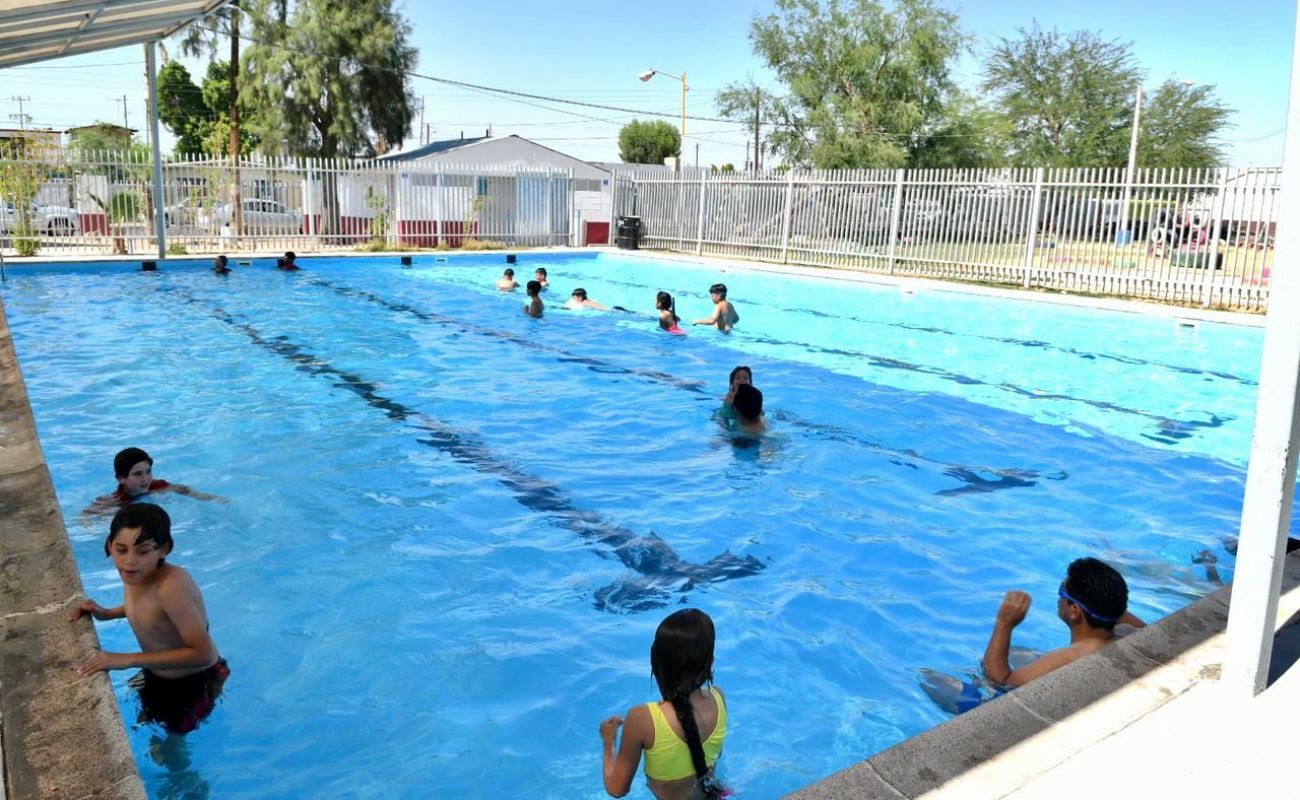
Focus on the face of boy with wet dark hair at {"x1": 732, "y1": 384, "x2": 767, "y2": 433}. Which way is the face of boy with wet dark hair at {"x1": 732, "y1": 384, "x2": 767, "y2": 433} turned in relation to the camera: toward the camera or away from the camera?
away from the camera

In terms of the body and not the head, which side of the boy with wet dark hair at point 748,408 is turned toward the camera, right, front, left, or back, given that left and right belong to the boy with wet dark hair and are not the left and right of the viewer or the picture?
back

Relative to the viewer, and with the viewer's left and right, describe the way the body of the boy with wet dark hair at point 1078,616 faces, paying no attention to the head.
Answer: facing away from the viewer and to the left of the viewer

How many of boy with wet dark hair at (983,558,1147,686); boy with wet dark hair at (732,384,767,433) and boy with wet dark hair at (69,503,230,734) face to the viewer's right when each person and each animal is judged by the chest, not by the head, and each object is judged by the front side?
0

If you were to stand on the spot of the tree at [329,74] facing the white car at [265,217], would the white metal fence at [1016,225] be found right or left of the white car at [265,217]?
left

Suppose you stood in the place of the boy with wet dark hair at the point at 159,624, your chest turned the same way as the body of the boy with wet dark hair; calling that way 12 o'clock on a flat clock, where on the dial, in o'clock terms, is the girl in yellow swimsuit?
The girl in yellow swimsuit is roughly at 9 o'clock from the boy with wet dark hair.

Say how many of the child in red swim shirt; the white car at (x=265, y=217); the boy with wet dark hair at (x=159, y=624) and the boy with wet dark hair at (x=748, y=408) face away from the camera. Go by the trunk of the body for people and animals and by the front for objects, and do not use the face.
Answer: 1

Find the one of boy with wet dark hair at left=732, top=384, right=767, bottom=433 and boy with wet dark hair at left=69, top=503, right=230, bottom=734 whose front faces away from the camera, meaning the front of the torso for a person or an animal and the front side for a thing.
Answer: boy with wet dark hair at left=732, top=384, right=767, bottom=433

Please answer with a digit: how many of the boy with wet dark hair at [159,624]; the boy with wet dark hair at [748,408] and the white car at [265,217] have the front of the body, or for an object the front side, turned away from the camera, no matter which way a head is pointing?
1

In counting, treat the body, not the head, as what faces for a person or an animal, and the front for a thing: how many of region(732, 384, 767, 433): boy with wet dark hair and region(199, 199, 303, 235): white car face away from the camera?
1

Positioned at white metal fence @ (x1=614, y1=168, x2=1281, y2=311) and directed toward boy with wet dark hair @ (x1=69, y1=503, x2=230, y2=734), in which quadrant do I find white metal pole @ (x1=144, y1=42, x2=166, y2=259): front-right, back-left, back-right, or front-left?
front-right

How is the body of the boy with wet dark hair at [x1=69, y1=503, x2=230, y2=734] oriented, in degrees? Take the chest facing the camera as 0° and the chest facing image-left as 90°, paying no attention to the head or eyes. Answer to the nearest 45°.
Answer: approximately 45°
